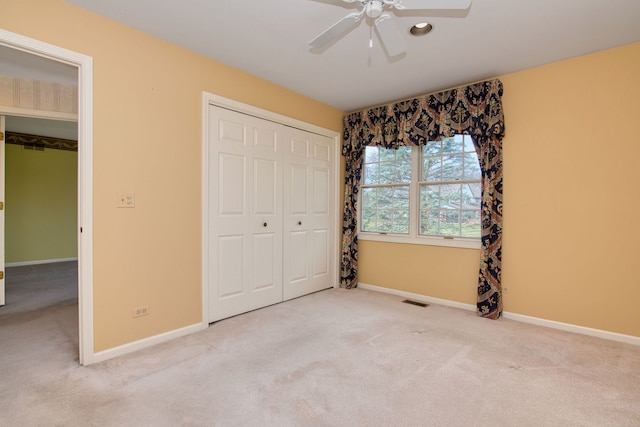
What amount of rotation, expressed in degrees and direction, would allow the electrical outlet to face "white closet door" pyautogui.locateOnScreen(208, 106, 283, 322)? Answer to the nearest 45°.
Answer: approximately 90° to its left

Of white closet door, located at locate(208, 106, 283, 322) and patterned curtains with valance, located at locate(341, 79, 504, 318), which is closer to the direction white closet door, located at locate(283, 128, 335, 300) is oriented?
the patterned curtains with valance

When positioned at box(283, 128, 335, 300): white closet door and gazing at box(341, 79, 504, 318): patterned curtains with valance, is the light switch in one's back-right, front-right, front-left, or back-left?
back-right

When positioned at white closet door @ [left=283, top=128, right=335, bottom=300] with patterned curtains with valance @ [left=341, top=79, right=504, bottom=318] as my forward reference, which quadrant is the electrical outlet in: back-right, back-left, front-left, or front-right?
back-right

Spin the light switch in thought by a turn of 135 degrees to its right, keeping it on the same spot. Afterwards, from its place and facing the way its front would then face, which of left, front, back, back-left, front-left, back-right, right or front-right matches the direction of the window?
back-right

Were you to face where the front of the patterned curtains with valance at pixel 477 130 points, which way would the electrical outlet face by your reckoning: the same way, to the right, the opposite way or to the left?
to the left
